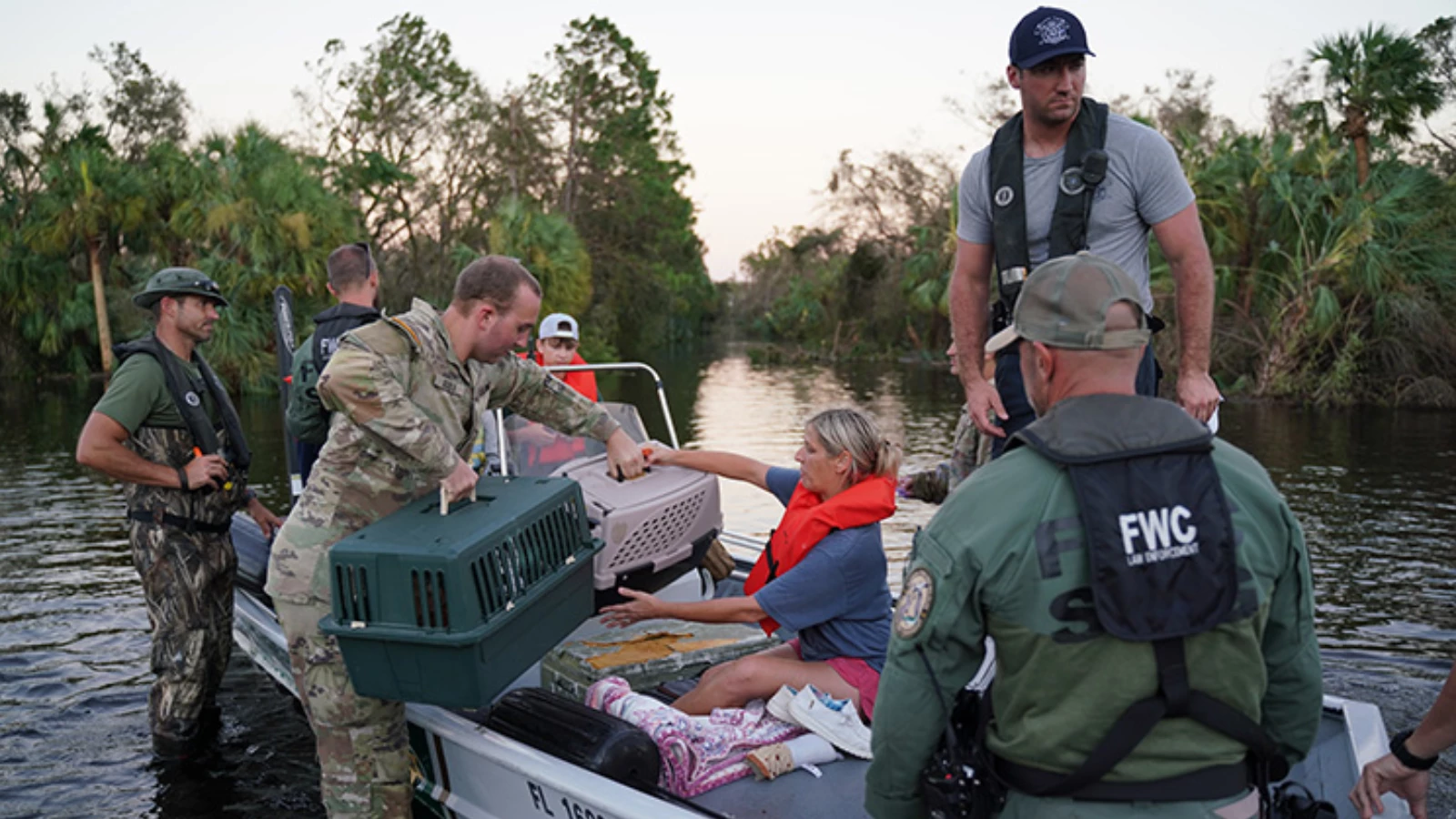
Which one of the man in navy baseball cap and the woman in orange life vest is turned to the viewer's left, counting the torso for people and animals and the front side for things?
the woman in orange life vest

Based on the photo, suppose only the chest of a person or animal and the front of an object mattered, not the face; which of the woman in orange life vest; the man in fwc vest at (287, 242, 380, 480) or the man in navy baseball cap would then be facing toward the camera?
the man in navy baseball cap

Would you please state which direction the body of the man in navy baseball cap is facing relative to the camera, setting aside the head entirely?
toward the camera

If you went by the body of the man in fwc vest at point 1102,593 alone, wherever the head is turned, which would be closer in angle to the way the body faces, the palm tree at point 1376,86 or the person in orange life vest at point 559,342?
the person in orange life vest

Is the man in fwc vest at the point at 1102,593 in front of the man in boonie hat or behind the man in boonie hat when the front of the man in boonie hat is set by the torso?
in front

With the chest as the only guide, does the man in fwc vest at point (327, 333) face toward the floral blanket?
no

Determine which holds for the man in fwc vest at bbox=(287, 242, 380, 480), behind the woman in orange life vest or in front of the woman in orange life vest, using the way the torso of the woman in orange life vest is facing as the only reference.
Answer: in front

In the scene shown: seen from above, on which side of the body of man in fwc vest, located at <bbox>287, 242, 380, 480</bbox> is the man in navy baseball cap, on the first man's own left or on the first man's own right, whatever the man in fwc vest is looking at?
on the first man's own right

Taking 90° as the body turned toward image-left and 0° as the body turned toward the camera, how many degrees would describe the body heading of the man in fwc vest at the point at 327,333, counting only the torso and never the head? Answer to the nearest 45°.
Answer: approximately 225°

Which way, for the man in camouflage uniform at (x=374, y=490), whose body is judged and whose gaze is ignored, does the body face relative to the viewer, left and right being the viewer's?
facing the viewer and to the right of the viewer

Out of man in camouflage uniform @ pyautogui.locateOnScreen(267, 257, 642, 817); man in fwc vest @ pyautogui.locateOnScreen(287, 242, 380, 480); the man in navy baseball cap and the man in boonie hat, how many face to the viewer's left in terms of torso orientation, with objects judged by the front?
0

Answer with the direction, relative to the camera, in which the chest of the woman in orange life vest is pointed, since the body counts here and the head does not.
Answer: to the viewer's left

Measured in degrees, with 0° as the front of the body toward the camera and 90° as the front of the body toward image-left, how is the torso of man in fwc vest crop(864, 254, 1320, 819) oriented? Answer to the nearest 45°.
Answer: approximately 135°

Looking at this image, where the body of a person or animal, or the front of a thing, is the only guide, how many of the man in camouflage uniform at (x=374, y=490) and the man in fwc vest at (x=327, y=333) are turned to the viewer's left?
0

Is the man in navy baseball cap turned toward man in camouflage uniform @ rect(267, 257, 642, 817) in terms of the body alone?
no

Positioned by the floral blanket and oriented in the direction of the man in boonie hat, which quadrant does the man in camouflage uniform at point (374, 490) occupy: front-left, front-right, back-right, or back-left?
front-left

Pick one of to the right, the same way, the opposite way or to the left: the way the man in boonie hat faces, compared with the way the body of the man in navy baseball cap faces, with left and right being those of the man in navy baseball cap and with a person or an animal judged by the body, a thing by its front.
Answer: to the left

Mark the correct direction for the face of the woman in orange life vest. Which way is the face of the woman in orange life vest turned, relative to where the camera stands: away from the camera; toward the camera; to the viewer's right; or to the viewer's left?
to the viewer's left

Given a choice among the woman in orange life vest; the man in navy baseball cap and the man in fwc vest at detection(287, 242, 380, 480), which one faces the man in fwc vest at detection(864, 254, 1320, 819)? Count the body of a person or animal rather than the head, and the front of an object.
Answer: the man in navy baseball cap
